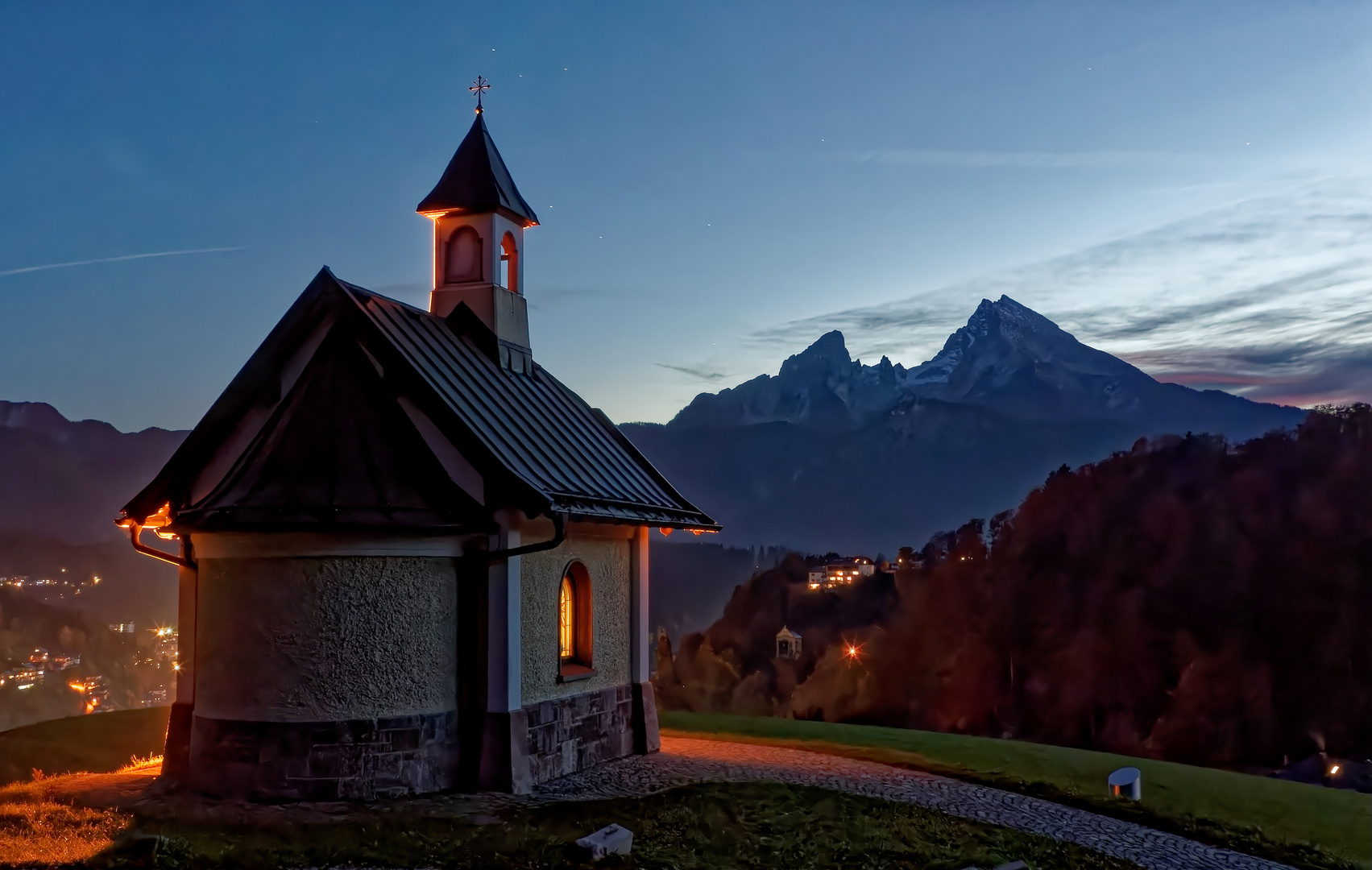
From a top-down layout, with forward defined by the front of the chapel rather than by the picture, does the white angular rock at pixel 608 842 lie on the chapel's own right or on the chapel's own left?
on the chapel's own right

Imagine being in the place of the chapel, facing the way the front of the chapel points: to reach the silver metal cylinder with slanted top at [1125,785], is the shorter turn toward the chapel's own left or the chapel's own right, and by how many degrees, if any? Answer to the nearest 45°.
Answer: approximately 45° to the chapel's own right

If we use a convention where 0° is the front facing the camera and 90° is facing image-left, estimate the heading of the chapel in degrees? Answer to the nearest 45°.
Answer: approximately 225°

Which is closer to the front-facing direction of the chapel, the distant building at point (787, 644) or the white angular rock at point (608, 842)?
the distant building
